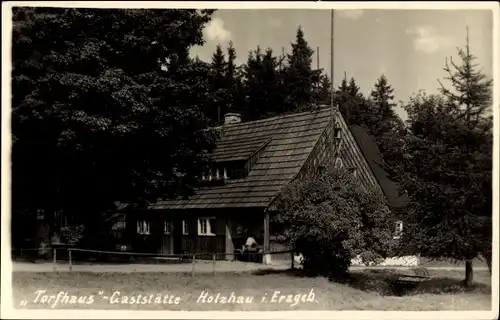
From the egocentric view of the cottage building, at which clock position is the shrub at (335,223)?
The shrub is roughly at 10 o'clock from the cottage building.

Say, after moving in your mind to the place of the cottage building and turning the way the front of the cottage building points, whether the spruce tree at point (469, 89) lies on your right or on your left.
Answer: on your left

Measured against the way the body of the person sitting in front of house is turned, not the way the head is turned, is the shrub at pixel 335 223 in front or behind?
in front

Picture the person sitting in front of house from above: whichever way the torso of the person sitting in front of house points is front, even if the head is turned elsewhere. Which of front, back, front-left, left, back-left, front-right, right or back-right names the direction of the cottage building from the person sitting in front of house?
back

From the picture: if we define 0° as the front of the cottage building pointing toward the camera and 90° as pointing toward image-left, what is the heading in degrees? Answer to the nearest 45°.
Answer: approximately 45°

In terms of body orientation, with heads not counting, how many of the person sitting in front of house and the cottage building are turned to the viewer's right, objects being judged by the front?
0

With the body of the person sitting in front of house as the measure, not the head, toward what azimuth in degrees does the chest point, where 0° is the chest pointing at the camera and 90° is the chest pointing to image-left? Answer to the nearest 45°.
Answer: approximately 0°

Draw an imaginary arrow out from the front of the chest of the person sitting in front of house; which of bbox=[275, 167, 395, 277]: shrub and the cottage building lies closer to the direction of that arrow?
the shrub

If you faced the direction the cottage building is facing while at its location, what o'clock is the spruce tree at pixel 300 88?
The spruce tree is roughly at 5 o'clock from the cottage building.

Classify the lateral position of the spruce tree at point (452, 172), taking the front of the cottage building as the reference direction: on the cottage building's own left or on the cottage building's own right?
on the cottage building's own left
